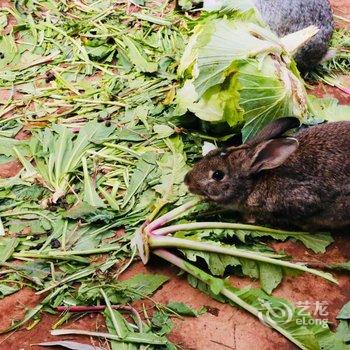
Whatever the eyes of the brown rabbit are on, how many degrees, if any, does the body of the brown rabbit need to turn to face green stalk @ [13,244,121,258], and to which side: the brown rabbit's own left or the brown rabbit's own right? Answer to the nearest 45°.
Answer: approximately 45° to the brown rabbit's own left

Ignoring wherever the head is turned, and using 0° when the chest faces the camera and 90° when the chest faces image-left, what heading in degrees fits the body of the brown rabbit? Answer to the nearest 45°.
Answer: approximately 90°

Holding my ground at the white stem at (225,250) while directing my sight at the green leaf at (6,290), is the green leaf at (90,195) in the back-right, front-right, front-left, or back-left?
front-right

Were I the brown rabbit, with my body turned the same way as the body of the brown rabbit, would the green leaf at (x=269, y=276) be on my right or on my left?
on my left

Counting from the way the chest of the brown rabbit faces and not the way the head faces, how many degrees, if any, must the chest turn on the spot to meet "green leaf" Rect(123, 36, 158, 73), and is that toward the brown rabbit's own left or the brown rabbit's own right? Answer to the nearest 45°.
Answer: approximately 45° to the brown rabbit's own right

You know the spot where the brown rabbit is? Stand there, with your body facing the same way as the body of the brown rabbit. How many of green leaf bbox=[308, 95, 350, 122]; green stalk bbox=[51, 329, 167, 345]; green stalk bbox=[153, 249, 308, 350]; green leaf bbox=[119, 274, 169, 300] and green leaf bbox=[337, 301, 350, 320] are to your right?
1

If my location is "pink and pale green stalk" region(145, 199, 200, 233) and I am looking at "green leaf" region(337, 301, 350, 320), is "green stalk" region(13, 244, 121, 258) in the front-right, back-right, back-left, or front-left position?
back-right

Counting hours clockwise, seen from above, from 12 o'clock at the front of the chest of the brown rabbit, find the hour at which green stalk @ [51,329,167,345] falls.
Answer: The green stalk is roughly at 10 o'clock from the brown rabbit.

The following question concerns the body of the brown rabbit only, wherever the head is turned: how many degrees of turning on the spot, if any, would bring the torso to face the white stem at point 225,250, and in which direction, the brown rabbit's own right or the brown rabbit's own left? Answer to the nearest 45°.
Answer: approximately 45° to the brown rabbit's own left

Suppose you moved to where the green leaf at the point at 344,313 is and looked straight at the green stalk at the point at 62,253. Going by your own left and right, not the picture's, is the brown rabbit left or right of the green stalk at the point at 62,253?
right

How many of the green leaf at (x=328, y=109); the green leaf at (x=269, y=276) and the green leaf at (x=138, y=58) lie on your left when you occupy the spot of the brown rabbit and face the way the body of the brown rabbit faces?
1

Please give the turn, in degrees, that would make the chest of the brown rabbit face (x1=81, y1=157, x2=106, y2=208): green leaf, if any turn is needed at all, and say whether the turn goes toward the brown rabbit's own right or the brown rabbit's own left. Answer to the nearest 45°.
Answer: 0° — it already faces it

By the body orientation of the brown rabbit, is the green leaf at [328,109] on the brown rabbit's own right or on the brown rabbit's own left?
on the brown rabbit's own right

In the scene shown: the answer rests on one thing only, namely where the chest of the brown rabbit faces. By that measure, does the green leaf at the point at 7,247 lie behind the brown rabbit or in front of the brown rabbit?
in front

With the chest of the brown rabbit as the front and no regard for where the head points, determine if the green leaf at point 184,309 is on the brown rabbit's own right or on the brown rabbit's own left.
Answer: on the brown rabbit's own left
